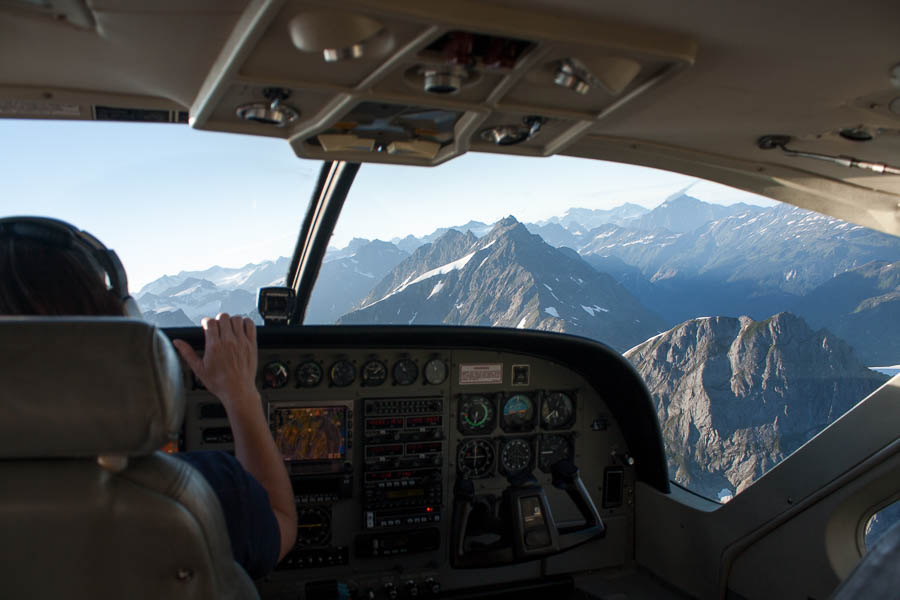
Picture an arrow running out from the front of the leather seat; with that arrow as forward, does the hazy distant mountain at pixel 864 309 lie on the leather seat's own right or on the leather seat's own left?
on the leather seat's own right

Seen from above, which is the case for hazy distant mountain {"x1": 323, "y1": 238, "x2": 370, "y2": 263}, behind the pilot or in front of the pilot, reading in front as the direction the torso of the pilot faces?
in front

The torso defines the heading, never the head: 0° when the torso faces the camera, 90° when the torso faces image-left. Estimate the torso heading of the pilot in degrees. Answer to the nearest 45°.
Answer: approximately 180°

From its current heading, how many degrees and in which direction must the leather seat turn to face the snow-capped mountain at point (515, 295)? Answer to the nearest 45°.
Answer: approximately 45° to its right

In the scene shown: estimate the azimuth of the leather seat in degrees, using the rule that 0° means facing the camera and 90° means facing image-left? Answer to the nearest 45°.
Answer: approximately 180°

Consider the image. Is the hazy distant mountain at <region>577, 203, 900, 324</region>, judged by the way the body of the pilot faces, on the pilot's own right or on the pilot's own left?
on the pilot's own right

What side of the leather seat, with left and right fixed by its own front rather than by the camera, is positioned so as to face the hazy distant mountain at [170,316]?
front

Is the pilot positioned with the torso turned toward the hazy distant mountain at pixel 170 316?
yes
